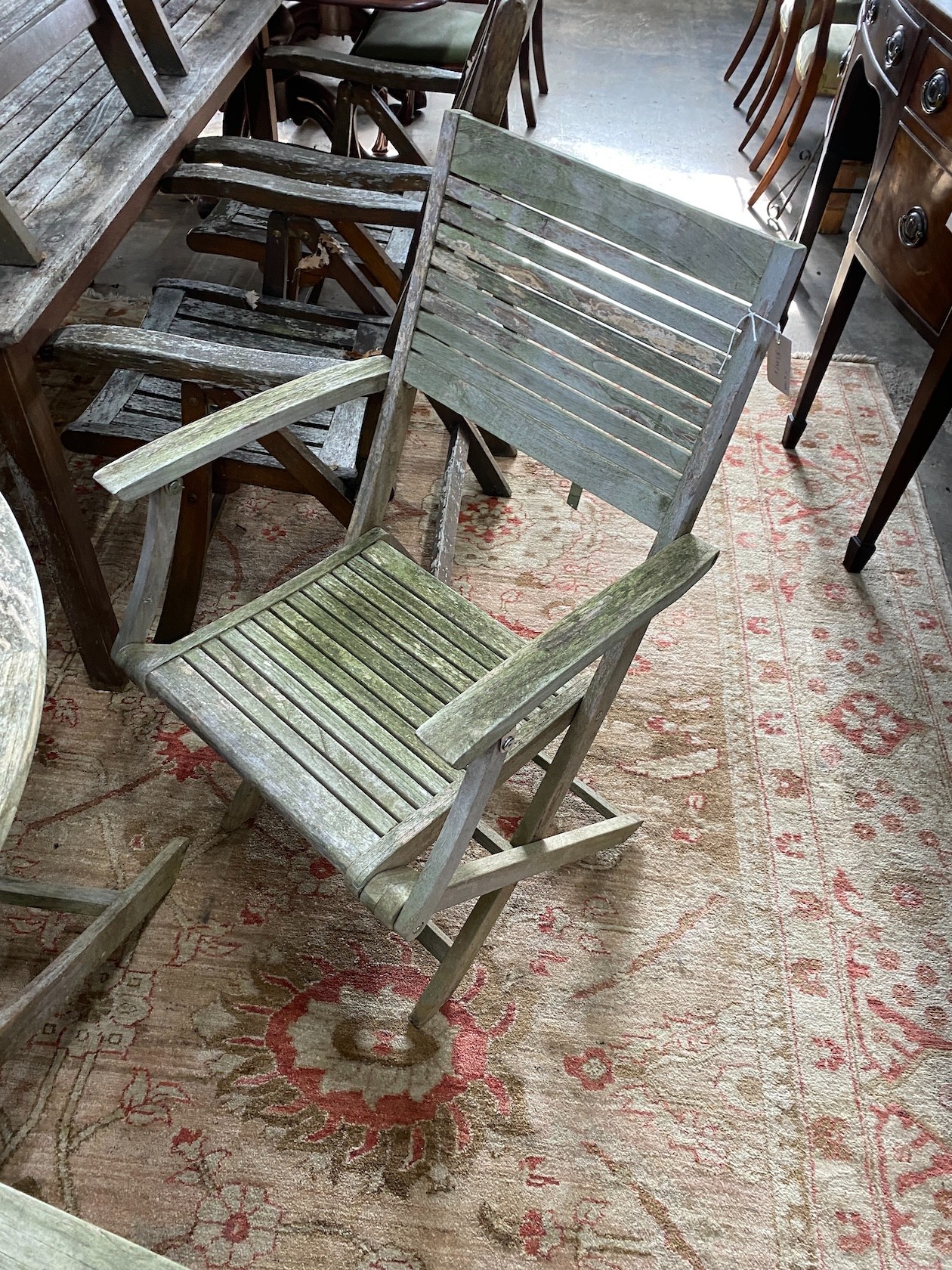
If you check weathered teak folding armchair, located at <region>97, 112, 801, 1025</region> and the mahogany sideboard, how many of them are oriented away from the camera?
0

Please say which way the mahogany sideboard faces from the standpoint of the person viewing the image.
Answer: facing the viewer and to the left of the viewer

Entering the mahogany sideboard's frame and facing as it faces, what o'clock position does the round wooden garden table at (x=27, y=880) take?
The round wooden garden table is roughly at 11 o'clock from the mahogany sideboard.

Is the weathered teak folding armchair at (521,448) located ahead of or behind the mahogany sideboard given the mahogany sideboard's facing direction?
ahead

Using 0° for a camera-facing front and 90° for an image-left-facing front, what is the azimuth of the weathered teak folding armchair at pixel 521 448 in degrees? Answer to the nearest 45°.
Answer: approximately 45°
